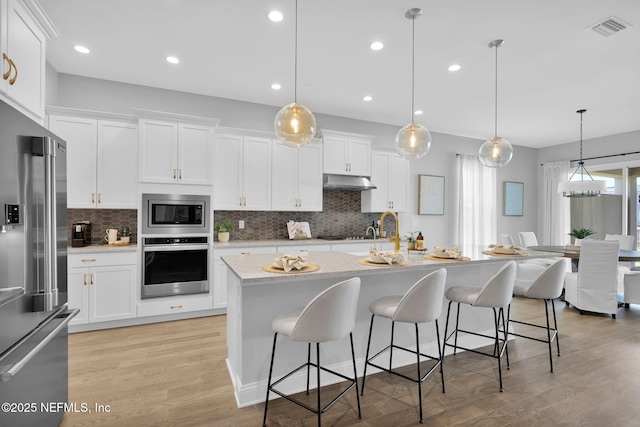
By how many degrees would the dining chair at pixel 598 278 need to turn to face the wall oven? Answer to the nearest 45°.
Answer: approximately 90° to its left

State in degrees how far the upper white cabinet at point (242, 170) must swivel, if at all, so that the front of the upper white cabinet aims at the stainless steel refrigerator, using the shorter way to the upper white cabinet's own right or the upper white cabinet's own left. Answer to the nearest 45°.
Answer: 0° — it already faces it

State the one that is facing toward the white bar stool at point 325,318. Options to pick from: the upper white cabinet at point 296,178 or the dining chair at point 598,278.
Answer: the upper white cabinet

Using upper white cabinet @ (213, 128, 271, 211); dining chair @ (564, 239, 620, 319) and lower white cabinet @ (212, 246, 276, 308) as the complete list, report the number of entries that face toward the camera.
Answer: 2

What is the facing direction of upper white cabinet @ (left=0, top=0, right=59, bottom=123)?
to the viewer's right

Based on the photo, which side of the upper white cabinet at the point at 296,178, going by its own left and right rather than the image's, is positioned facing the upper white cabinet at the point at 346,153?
left

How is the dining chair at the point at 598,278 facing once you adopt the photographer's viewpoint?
facing away from the viewer and to the left of the viewer

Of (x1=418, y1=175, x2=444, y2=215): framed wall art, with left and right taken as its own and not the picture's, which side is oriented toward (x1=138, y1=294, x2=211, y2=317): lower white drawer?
right
